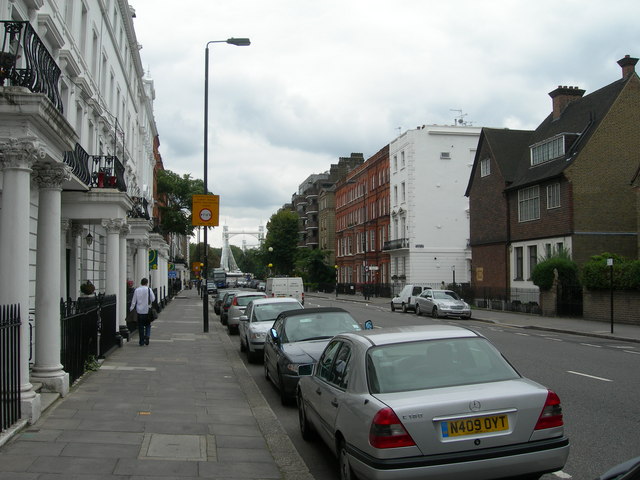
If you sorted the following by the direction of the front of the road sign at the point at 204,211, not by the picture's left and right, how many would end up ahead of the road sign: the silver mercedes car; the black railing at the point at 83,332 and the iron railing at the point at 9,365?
3

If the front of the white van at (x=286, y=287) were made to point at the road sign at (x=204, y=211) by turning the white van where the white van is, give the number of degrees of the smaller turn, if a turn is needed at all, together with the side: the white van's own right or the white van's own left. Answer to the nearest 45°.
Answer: approximately 180°

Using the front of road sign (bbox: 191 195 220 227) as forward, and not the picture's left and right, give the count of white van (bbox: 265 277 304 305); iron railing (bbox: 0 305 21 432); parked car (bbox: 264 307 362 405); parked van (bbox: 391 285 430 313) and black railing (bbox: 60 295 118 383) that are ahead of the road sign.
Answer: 3

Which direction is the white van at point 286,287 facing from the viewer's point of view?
away from the camera

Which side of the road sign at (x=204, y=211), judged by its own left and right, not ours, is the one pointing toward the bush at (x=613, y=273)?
left

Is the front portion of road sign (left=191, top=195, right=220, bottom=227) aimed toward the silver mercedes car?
yes
